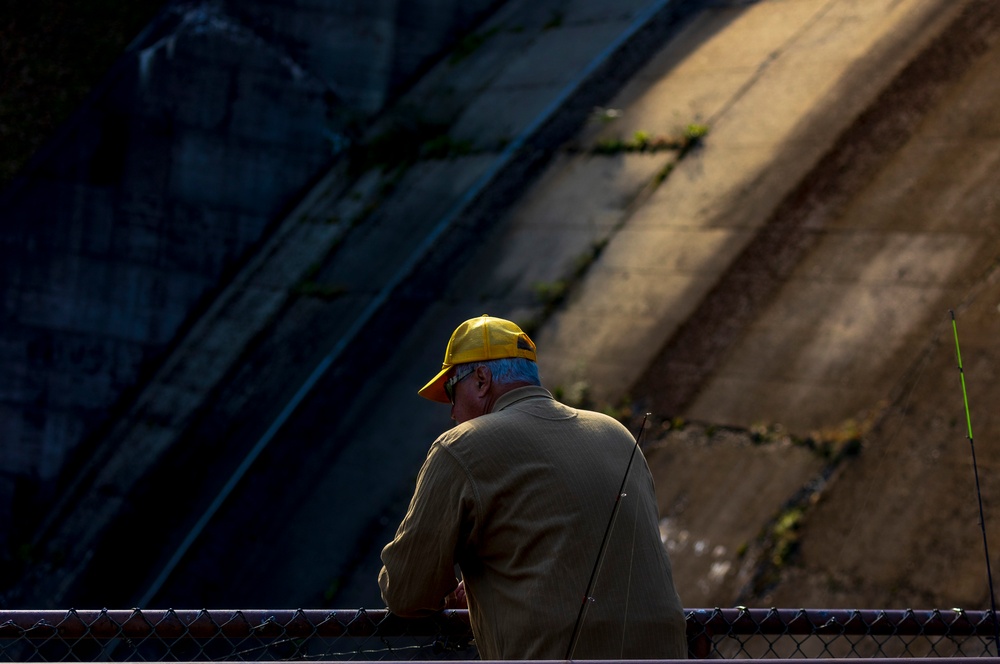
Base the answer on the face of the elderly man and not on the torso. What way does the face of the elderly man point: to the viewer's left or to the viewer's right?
to the viewer's left

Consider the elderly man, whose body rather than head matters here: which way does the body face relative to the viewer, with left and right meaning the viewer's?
facing away from the viewer and to the left of the viewer
